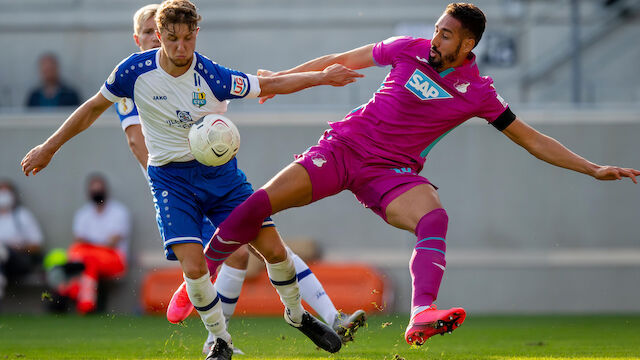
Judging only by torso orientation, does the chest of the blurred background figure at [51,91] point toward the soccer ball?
yes

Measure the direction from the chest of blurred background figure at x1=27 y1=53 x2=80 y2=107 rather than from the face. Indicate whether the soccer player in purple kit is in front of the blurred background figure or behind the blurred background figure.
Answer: in front

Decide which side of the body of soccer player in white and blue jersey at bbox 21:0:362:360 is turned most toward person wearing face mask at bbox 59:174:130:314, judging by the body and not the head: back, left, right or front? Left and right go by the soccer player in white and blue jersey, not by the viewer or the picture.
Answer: back

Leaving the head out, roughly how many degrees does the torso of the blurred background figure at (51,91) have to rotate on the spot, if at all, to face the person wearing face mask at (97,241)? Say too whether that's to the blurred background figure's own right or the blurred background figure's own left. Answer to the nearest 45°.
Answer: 0° — they already face them

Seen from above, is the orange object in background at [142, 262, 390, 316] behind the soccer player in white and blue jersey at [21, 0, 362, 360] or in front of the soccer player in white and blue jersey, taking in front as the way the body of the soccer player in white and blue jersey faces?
behind

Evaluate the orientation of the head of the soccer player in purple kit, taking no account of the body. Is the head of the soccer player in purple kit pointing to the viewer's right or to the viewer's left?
to the viewer's left

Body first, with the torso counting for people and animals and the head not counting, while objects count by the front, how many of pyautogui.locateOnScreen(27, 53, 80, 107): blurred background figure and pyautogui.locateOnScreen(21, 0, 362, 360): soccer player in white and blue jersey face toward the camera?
2

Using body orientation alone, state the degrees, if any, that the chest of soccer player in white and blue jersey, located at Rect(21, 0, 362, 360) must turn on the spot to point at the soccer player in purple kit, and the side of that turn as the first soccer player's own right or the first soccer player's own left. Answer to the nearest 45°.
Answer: approximately 90° to the first soccer player's own left

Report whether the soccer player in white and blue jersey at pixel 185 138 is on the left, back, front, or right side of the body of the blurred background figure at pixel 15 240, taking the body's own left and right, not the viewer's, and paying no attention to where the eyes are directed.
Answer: front

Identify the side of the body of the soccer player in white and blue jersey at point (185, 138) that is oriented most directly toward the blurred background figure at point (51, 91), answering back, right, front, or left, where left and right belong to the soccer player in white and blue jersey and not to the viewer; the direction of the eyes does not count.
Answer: back

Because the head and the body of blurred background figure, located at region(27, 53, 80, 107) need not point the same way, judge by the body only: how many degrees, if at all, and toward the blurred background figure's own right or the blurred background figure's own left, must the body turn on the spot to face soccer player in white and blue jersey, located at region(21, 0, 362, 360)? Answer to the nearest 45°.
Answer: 0° — they already face them

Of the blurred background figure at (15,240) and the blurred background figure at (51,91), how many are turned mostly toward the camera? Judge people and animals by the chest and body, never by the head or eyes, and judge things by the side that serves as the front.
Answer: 2

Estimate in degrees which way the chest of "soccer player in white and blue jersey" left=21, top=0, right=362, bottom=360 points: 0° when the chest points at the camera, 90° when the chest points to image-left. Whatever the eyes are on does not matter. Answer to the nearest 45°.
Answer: approximately 0°
